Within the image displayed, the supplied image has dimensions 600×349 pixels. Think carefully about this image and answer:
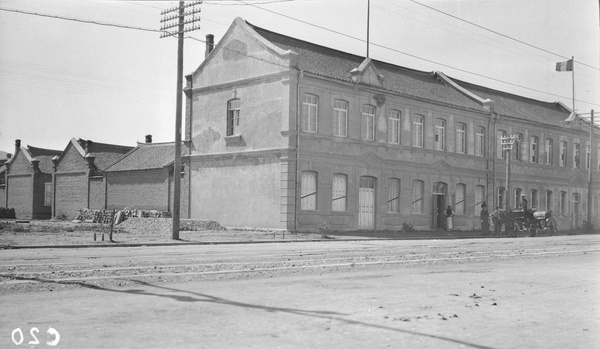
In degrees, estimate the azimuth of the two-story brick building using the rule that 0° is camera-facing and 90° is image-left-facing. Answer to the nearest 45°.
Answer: approximately 315°
